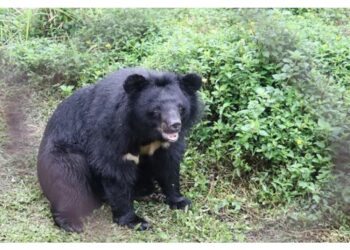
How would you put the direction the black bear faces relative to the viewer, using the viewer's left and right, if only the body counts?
facing the viewer and to the right of the viewer

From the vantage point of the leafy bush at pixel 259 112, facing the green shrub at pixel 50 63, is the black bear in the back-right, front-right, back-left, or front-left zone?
front-left

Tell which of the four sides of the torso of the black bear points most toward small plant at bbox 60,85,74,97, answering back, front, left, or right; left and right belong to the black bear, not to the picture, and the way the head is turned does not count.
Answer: back

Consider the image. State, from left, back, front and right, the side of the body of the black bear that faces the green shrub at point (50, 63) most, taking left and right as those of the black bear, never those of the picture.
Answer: back

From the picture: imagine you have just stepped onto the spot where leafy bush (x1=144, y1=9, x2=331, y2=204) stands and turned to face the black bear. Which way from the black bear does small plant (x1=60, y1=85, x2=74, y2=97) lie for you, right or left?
right

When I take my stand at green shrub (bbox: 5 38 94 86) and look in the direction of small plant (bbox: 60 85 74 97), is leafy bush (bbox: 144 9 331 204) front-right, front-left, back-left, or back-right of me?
front-left

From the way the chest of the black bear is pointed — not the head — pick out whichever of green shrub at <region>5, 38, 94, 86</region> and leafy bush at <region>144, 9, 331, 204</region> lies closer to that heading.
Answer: the leafy bush
